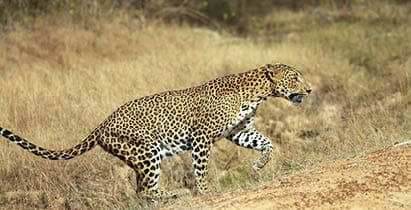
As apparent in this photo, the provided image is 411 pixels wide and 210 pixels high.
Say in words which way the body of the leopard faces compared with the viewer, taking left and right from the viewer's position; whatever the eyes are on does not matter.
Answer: facing to the right of the viewer
